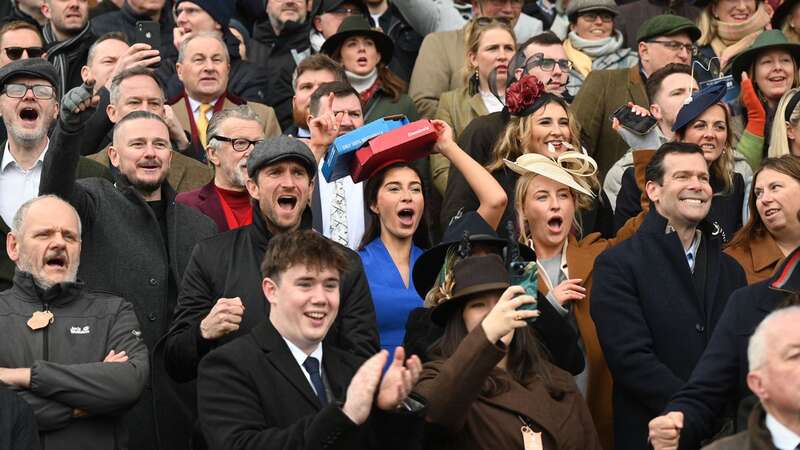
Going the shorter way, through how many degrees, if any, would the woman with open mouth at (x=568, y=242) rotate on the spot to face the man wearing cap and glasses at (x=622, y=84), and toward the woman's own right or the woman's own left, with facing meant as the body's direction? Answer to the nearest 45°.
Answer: approximately 180°

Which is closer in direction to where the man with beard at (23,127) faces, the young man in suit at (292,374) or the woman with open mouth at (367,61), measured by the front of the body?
the young man in suit

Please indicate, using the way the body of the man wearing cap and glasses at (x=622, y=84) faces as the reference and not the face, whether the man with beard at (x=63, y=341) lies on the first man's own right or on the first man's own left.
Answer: on the first man's own right

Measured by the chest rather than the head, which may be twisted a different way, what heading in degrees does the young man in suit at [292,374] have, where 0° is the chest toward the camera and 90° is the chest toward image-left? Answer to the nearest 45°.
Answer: approximately 315°

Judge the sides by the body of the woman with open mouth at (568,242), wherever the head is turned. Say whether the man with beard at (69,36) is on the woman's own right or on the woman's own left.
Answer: on the woman's own right

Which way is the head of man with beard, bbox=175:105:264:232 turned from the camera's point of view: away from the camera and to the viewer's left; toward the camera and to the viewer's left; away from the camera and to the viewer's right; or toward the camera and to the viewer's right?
toward the camera and to the viewer's right

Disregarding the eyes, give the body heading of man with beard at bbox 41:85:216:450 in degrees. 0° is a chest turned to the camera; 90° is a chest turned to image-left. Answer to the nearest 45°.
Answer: approximately 315°

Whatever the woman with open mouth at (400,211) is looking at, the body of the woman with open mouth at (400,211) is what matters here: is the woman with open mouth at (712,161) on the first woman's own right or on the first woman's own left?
on the first woman's own left
